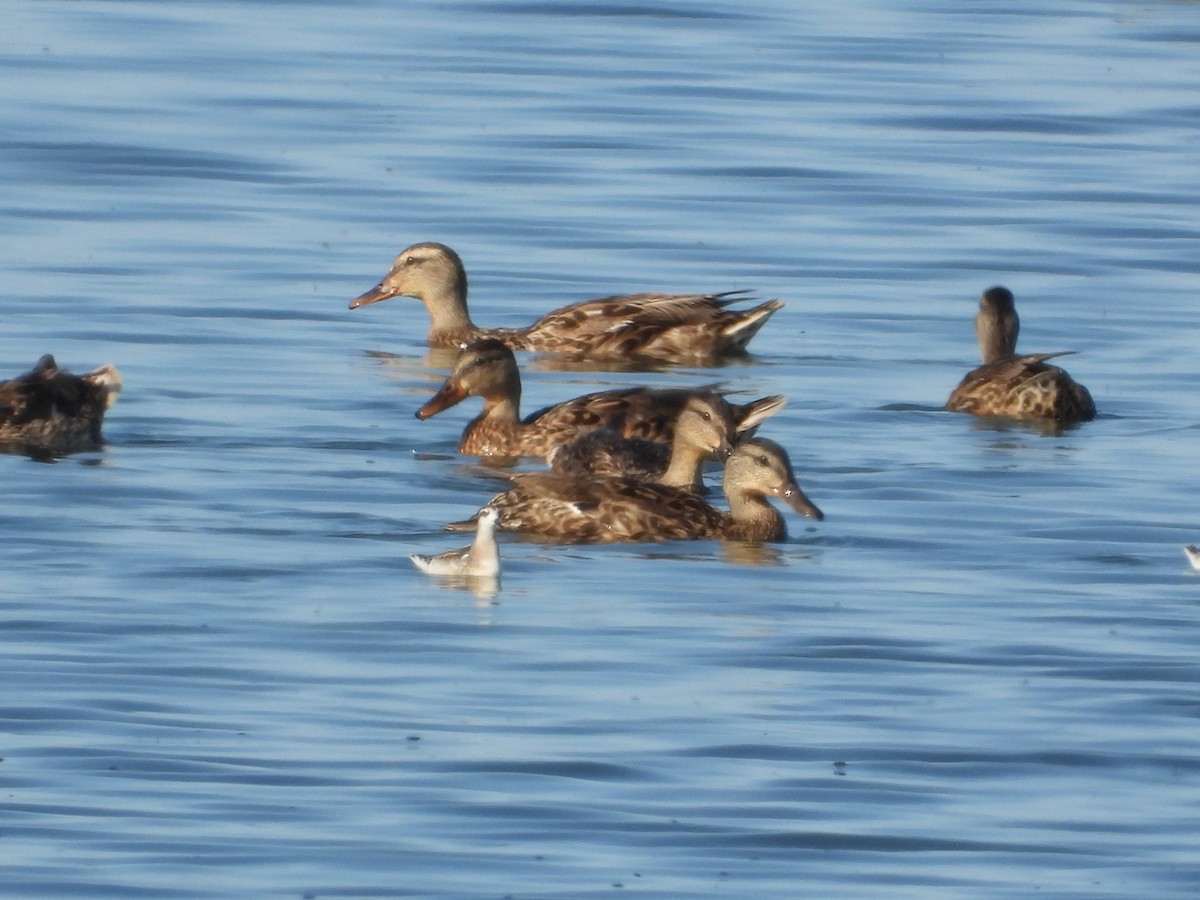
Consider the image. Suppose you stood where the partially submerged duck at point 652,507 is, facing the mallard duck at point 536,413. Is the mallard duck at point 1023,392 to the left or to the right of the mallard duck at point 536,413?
right

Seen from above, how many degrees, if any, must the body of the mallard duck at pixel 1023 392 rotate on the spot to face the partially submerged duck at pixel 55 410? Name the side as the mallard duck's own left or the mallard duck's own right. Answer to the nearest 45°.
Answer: approximately 90° to the mallard duck's own left

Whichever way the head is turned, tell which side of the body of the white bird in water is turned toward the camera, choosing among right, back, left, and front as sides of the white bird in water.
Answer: right

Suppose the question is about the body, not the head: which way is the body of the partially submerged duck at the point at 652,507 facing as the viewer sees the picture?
to the viewer's right

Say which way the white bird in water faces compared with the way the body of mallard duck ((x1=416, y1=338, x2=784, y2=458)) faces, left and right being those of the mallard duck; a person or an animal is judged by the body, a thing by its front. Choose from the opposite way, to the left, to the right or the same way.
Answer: the opposite way

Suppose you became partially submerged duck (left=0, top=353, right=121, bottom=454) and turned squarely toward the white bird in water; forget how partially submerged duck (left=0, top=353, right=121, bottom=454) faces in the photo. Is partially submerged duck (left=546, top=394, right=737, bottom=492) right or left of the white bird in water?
left

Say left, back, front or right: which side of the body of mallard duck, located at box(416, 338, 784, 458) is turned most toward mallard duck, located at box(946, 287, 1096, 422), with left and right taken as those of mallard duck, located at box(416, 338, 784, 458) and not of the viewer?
back

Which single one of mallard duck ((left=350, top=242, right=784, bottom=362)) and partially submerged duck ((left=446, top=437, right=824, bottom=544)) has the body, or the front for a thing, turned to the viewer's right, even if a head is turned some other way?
the partially submerged duck

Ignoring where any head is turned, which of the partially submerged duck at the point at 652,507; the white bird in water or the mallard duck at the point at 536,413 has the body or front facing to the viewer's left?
the mallard duck

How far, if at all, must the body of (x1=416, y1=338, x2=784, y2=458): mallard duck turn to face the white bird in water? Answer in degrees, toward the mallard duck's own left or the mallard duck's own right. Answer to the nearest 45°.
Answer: approximately 90° to the mallard duck's own left

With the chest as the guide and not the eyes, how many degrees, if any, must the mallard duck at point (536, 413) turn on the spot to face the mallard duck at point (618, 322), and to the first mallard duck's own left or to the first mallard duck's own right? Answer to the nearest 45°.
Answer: approximately 90° to the first mallard duck's own right

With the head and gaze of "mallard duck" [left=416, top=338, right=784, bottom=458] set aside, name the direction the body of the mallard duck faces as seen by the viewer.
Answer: to the viewer's left

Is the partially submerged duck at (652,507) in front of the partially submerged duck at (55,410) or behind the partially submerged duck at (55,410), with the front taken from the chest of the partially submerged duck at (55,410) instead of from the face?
behind

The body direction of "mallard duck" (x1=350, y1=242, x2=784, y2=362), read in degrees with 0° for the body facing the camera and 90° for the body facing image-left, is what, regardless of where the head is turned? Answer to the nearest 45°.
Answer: approximately 90°

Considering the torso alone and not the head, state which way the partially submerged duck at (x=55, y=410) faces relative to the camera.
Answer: to the viewer's left

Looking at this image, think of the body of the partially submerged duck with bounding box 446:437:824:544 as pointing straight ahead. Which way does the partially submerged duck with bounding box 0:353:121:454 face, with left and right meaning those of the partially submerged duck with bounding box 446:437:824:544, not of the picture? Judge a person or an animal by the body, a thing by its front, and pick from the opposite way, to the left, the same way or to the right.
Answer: the opposite way
